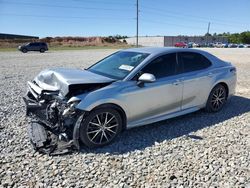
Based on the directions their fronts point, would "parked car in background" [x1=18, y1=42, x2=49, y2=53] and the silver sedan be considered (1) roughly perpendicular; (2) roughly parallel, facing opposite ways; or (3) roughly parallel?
roughly parallel

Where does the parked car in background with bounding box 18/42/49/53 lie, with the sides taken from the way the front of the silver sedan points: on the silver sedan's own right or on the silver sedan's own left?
on the silver sedan's own right

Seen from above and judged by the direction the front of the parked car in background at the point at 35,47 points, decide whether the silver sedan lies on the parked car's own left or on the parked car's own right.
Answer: on the parked car's own left

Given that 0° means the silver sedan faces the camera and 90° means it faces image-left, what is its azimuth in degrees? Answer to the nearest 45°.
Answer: approximately 45°

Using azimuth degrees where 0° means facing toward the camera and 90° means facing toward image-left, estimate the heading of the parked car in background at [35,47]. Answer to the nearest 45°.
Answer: approximately 90°
